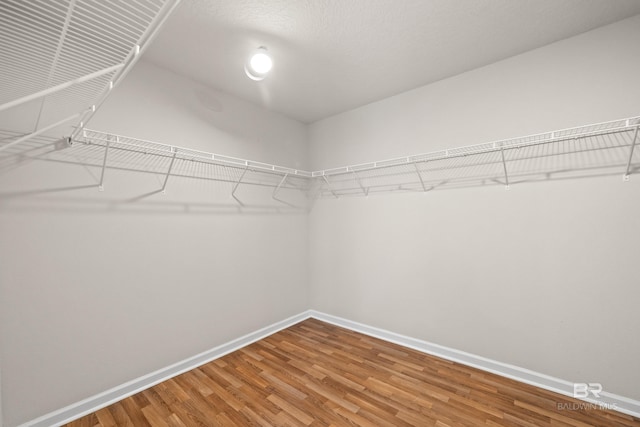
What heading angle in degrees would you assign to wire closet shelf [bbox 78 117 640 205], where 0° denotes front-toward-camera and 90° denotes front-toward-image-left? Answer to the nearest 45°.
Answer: approximately 0°

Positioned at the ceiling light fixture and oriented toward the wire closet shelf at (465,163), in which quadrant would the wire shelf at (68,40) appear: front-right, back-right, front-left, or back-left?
back-right
